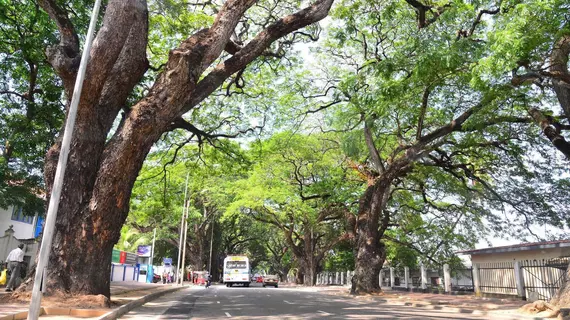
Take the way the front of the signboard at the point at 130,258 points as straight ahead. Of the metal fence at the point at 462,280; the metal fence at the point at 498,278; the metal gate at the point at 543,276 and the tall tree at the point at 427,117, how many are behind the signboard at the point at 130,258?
0

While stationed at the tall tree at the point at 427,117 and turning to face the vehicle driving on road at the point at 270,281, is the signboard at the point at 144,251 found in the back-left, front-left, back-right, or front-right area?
front-left

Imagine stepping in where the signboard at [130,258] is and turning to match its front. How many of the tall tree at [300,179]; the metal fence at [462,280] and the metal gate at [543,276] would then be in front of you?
3

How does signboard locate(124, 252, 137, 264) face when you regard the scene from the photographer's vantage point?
facing the viewer and to the right of the viewer

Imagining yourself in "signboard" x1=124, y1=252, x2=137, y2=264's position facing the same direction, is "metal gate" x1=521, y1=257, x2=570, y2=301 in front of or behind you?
in front

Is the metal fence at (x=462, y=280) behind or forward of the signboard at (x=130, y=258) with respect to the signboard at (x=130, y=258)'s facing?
forward

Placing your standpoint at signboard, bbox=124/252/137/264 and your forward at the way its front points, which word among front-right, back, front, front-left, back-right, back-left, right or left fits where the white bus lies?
front-left

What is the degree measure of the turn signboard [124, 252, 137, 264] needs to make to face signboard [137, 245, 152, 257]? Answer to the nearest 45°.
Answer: approximately 45° to its left

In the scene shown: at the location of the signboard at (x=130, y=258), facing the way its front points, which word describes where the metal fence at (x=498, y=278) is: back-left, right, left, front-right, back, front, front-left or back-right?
front

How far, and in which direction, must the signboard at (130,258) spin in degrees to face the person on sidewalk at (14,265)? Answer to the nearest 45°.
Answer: approximately 45° to its right
